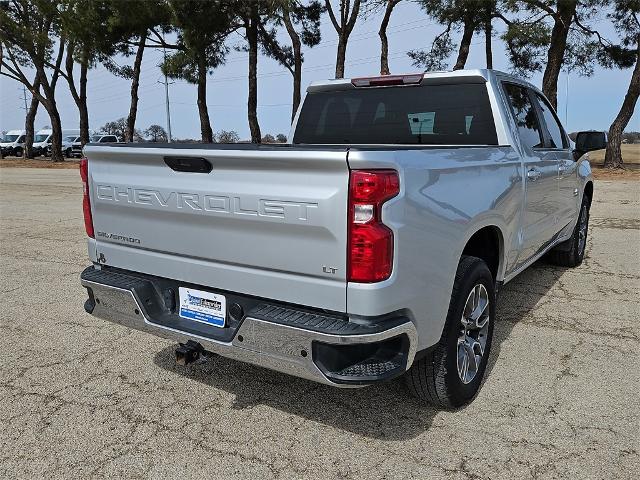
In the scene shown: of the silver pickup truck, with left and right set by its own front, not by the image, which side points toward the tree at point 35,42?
left

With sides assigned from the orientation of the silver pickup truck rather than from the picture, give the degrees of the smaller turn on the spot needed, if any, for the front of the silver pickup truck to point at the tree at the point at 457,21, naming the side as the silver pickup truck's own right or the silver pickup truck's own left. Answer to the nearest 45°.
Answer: approximately 45° to the silver pickup truck's own left

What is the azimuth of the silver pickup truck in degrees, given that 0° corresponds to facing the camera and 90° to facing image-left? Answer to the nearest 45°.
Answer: approximately 225°

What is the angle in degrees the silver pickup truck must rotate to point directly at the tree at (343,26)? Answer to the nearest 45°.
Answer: approximately 45° to its left

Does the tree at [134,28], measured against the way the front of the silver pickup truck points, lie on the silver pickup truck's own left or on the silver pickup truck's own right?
on the silver pickup truck's own left

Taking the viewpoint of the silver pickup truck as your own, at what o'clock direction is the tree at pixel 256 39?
The tree is roughly at 10 o'clock from the silver pickup truck.

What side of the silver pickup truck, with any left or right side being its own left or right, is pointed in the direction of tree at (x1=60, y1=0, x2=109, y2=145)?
left

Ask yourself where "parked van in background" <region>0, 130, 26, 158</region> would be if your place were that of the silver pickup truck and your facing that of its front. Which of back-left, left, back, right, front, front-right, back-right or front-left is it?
left

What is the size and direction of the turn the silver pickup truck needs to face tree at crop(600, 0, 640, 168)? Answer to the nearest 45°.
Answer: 0° — it already faces it
